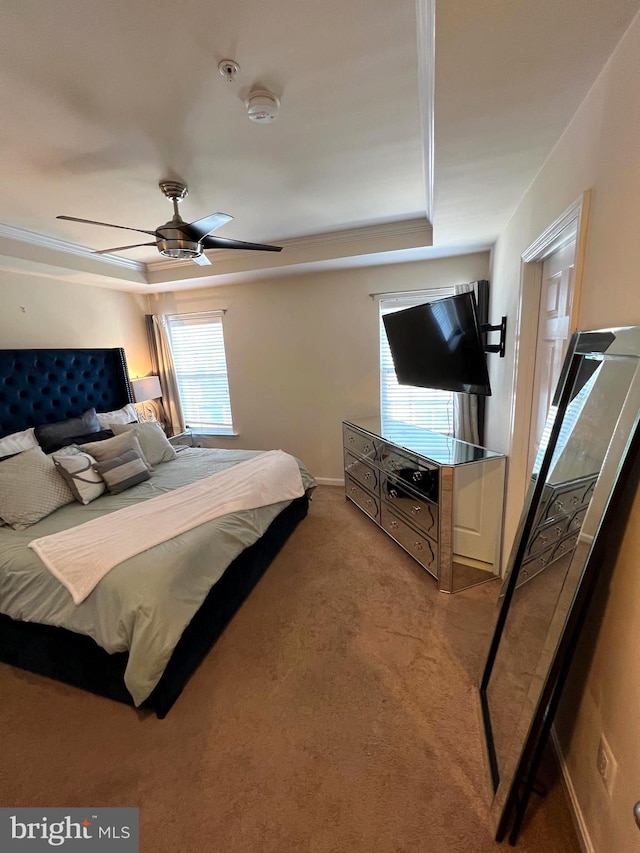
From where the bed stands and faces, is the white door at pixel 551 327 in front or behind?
in front

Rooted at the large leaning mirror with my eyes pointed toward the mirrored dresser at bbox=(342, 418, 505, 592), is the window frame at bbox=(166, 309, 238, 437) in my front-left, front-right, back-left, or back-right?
front-left

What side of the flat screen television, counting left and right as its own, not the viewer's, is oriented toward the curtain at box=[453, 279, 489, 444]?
back

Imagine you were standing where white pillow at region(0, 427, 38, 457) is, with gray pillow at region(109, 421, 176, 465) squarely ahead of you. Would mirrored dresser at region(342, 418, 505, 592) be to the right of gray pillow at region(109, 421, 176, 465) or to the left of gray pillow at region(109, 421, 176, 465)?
right

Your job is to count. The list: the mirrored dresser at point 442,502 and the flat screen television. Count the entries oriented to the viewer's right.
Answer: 0

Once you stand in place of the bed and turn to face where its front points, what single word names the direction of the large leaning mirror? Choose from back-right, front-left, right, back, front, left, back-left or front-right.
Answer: front

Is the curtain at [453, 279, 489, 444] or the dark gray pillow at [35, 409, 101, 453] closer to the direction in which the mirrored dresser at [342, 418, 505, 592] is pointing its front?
the dark gray pillow

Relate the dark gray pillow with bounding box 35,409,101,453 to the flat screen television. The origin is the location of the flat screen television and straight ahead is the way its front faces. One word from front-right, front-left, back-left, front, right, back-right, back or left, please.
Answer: front-right

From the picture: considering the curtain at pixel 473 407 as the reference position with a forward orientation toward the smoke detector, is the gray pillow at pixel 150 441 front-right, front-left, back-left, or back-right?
front-right

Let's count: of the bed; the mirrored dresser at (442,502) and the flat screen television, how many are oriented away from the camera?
0

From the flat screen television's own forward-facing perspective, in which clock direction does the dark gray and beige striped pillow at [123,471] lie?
The dark gray and beige striped pillow is roughly at 1 o'clock from the flat screen television.

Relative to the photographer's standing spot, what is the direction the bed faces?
facing the viewer and to the right of the viewer

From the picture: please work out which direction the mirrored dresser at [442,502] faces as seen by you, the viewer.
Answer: facing the viewer and to the left of the viewer

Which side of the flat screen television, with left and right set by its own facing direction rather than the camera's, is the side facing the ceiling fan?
front

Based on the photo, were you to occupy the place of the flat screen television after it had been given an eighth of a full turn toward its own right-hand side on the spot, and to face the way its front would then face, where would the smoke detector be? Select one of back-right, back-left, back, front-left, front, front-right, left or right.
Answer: front-left

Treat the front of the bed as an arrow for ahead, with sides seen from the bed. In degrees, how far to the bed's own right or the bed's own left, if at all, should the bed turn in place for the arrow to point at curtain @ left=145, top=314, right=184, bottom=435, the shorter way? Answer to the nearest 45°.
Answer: approximately 135° to the bed's own left
